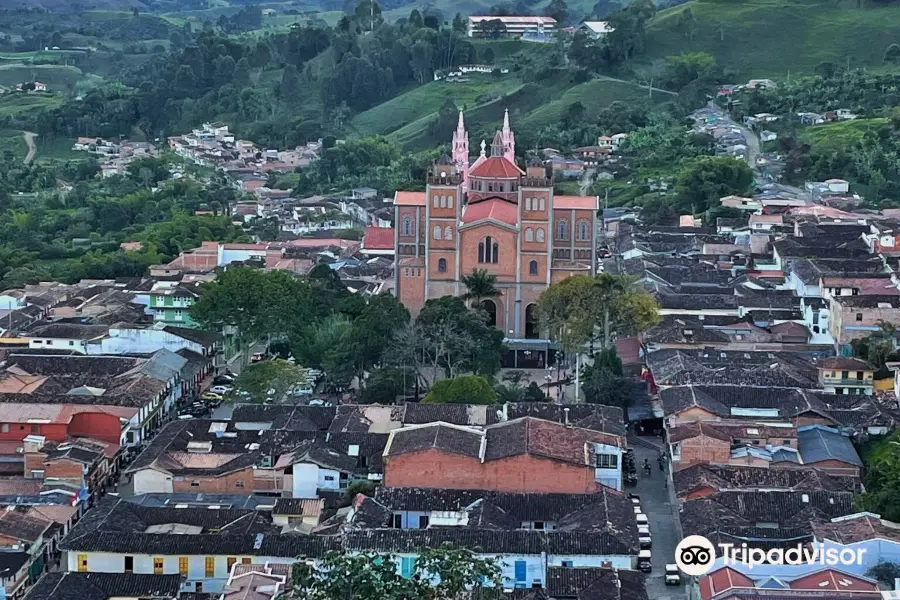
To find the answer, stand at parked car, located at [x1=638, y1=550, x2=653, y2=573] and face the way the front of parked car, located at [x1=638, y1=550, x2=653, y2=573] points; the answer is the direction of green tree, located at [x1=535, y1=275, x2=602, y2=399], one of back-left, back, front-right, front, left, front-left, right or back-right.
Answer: back

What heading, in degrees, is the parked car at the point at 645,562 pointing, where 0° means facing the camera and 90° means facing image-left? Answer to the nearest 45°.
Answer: approximately 0°

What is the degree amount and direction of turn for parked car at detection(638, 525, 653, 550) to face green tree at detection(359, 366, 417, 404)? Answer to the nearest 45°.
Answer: approximately 135° to its right

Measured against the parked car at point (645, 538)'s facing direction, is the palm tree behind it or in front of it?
behind

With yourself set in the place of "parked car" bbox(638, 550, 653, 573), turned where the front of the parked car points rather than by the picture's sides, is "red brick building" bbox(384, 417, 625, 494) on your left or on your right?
on your right

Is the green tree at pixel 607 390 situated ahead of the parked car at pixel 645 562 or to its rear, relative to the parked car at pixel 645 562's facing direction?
to the rear
